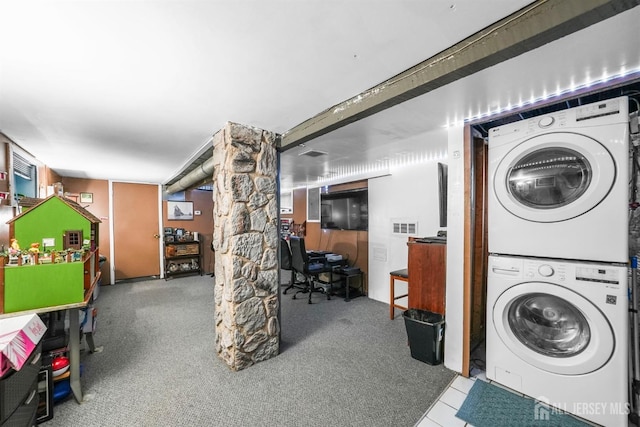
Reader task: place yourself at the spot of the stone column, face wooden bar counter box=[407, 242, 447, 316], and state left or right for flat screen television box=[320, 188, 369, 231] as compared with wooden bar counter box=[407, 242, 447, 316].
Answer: left

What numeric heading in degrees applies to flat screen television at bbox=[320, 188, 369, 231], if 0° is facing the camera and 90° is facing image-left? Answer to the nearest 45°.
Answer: approximately 45°

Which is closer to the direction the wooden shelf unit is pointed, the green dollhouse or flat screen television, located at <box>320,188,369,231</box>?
the green dollhouse
